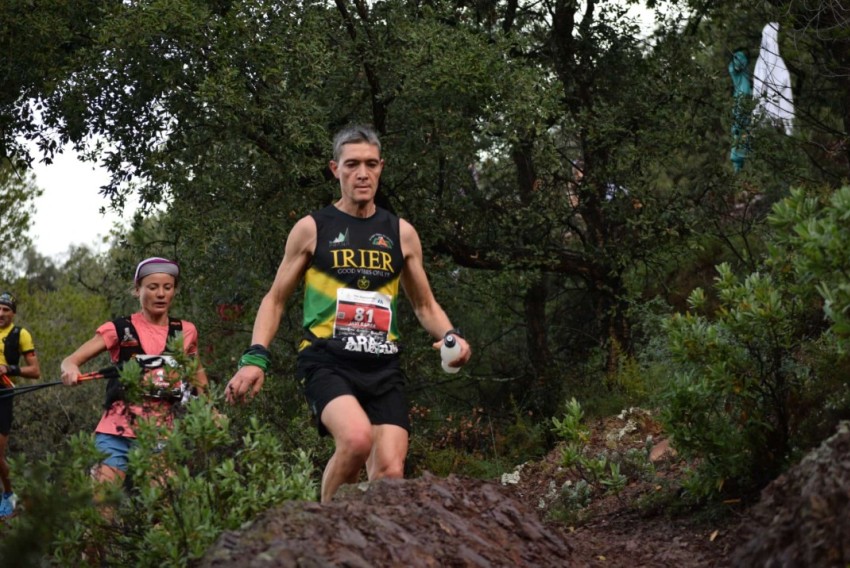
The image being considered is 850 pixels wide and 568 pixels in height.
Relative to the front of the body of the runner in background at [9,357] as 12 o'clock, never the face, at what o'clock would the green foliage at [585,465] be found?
The green foliage is roughly at 11 o'clock from the runner in background.

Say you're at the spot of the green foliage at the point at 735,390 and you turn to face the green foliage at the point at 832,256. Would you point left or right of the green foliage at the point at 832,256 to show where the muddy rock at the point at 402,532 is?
right

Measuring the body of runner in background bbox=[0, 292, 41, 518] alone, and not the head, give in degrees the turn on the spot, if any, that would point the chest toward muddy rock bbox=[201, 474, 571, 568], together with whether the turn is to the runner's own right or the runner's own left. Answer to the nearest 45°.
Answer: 0° — they already face it

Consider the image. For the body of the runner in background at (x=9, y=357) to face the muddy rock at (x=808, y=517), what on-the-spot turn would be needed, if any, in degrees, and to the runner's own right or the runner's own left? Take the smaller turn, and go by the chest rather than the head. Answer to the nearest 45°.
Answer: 0° — they already face it

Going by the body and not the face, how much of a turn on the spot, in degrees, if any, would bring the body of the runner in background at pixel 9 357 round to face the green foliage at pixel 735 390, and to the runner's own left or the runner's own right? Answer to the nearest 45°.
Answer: approximately 45° to the runner's own left

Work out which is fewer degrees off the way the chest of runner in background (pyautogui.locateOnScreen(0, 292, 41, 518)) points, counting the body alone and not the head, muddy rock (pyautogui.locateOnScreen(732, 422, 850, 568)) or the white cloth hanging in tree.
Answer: the muddy rock

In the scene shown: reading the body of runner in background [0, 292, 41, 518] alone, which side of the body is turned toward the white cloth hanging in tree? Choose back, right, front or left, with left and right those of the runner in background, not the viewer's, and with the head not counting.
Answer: left

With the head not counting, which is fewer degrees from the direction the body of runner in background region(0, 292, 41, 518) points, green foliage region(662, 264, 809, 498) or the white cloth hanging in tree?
the green foliage

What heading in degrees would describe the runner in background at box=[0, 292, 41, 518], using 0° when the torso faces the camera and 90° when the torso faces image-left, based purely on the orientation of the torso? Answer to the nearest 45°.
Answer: approximately 0°
